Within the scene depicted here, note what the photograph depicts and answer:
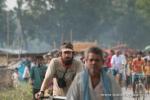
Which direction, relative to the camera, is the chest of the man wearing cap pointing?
toward the camera

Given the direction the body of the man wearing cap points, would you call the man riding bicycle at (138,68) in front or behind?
behind
